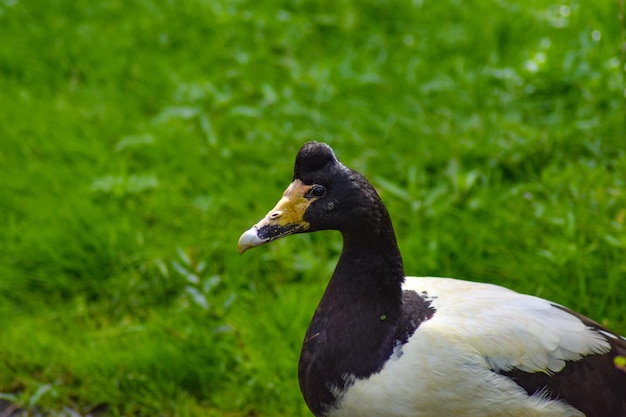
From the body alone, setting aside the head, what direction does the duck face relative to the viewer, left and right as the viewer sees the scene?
facing to the left of the viewer
